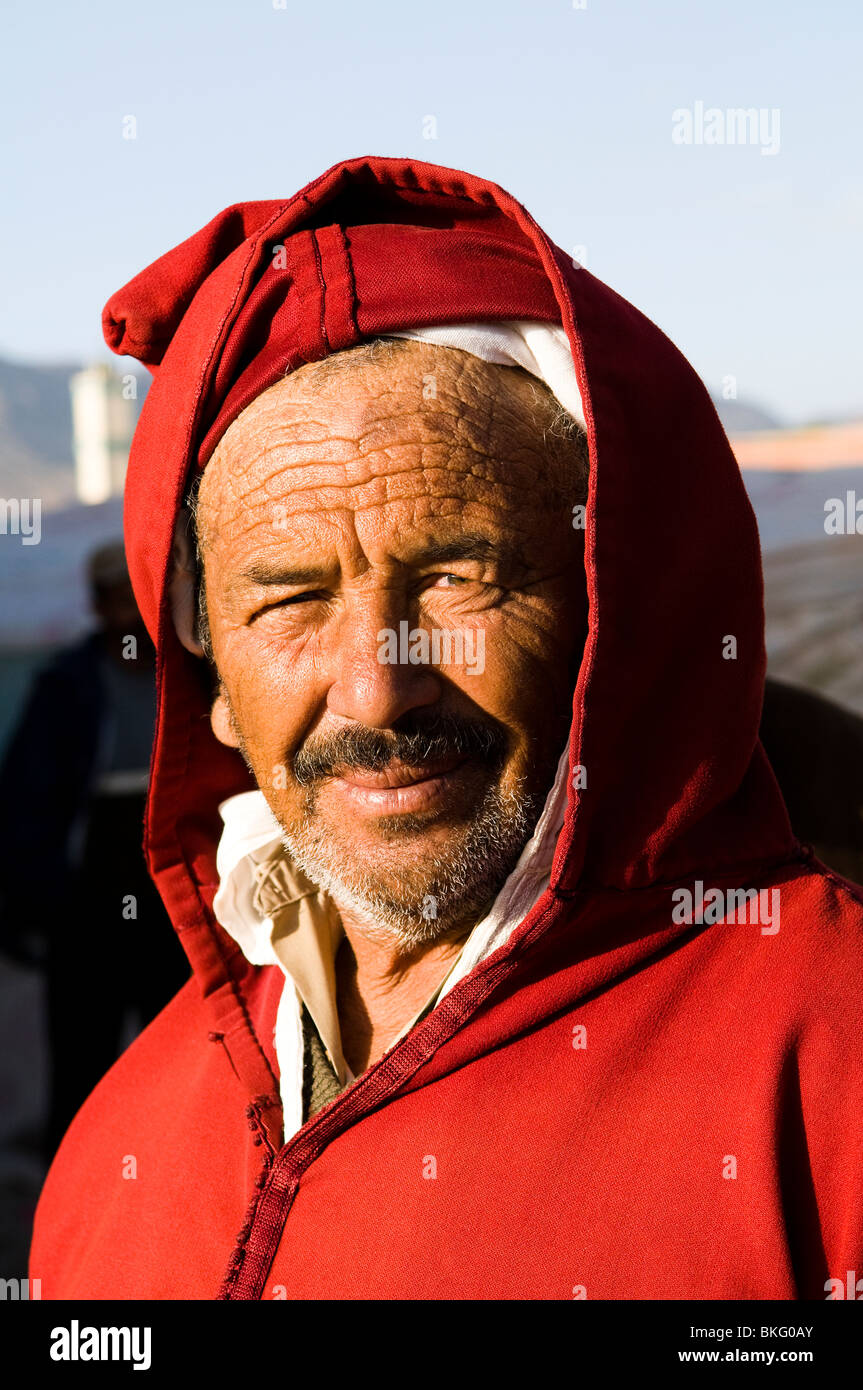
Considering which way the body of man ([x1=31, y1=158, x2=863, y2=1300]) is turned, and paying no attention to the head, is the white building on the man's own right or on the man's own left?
on the man's own right

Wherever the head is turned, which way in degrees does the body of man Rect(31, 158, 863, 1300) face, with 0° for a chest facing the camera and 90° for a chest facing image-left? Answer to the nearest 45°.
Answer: approximately 45°

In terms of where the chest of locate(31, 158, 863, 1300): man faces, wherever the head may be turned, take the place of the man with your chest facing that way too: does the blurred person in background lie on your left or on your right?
on your right
